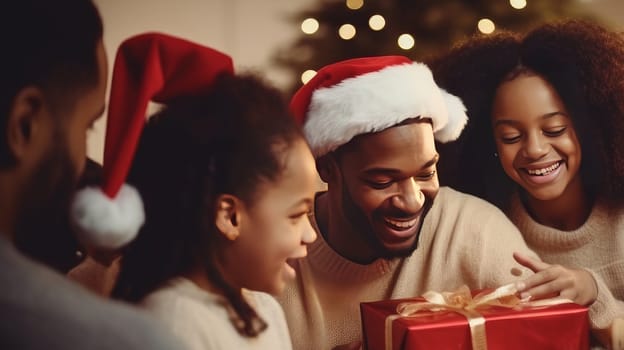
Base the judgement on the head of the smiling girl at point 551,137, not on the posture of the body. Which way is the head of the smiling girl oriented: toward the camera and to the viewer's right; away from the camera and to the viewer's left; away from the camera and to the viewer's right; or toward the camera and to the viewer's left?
toward the camera and to the viewer's left

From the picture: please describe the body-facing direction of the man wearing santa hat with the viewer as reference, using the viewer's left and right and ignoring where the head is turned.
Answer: facing the viewer and to the right of the viewer

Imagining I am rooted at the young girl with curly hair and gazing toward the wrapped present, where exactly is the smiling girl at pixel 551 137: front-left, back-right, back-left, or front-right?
front-left

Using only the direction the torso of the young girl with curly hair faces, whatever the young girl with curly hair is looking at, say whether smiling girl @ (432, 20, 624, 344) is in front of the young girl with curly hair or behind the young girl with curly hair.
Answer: in front

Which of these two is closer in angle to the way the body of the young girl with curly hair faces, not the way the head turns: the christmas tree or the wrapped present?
the wrapped present

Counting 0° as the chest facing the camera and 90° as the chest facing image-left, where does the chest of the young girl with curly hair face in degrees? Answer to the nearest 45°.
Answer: approximately 270°

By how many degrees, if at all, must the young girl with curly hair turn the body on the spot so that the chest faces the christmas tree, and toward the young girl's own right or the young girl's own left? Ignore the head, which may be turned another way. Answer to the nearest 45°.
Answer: approximately 90° to the young girl's own left
